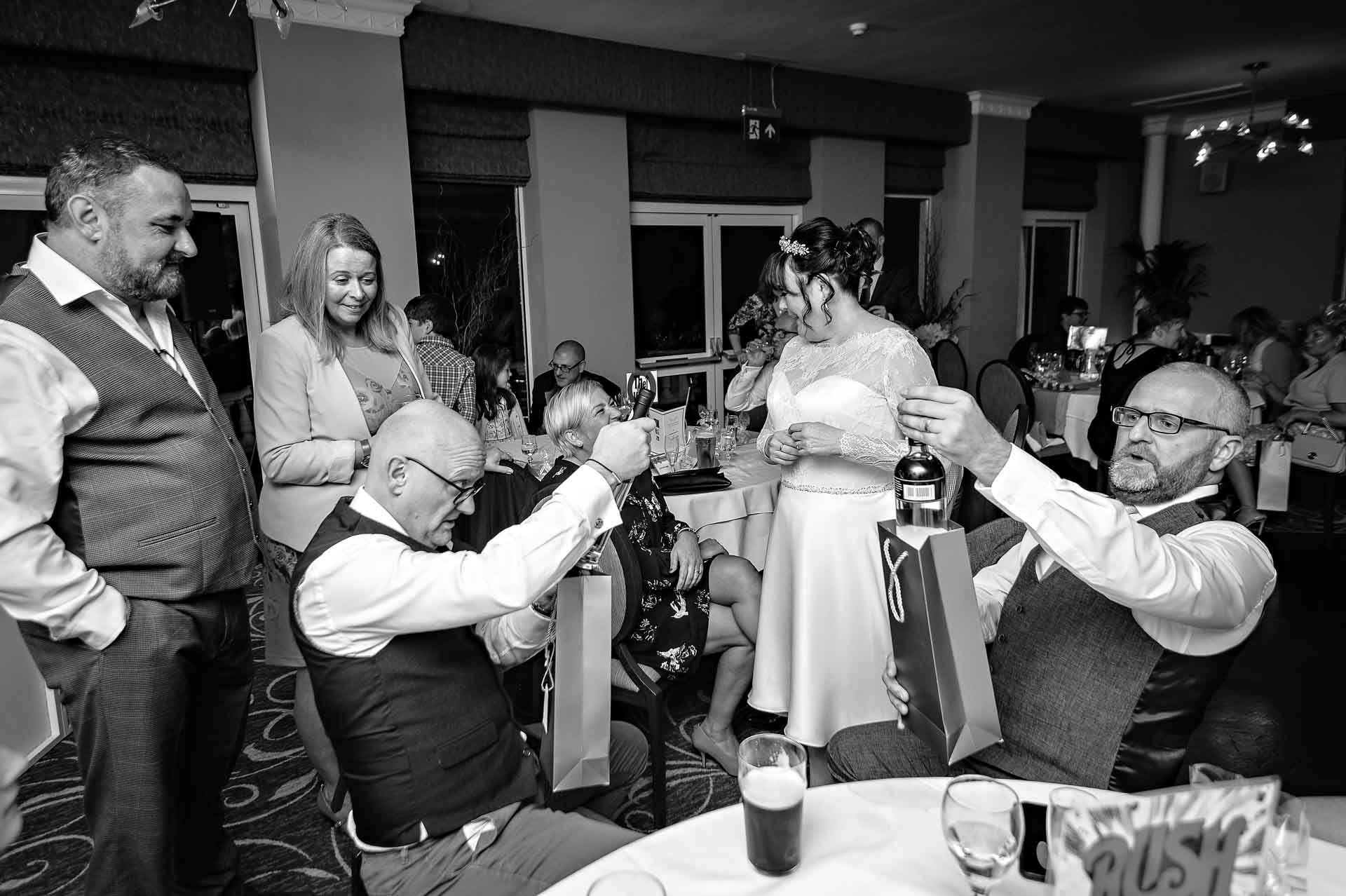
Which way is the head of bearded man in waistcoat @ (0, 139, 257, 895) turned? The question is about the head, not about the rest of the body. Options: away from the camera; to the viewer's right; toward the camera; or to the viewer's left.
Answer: to the viewer's right

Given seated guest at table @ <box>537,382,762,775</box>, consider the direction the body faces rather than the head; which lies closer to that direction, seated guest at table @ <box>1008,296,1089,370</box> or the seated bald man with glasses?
the seated guest at table

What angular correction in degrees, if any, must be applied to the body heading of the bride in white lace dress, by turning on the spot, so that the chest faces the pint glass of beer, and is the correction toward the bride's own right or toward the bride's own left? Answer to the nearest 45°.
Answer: approximately 45° to the bride's own left

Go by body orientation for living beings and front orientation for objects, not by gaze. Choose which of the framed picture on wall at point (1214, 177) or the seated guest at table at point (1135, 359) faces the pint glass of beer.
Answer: the framed picture on wall

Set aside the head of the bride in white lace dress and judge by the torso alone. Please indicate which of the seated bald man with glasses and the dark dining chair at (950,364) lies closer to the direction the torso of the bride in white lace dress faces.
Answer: the seated bald man with glasses

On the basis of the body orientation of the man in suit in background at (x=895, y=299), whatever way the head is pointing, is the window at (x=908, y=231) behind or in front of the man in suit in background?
behind

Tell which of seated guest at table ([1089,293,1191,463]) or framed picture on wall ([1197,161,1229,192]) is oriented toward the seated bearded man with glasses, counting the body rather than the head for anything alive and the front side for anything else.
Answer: the framed picture on wall

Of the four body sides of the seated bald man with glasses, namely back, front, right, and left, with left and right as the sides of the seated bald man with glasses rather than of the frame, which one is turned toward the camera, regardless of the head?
right

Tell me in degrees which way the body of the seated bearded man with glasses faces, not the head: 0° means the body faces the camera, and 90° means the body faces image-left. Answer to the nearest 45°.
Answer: approximately 45°

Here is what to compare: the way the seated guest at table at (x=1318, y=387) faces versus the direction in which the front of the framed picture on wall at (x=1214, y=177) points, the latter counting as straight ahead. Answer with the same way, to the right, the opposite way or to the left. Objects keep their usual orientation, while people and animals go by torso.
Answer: to the right
